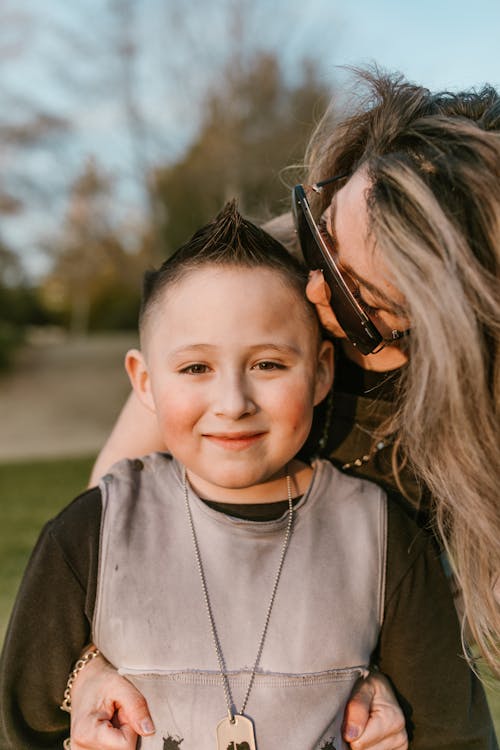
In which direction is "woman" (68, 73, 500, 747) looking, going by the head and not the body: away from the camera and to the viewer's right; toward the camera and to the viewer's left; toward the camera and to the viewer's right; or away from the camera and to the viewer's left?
toward the camera and to the viewer's left

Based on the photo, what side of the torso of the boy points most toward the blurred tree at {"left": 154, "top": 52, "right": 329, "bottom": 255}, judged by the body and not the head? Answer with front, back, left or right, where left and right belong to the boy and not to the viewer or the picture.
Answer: back

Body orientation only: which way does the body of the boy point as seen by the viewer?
toward the camera

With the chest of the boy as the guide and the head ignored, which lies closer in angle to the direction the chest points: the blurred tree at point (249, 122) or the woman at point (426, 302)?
the woman

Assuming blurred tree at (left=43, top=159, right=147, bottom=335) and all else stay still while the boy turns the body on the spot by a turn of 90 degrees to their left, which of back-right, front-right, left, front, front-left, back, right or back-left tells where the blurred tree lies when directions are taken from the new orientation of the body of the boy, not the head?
left
